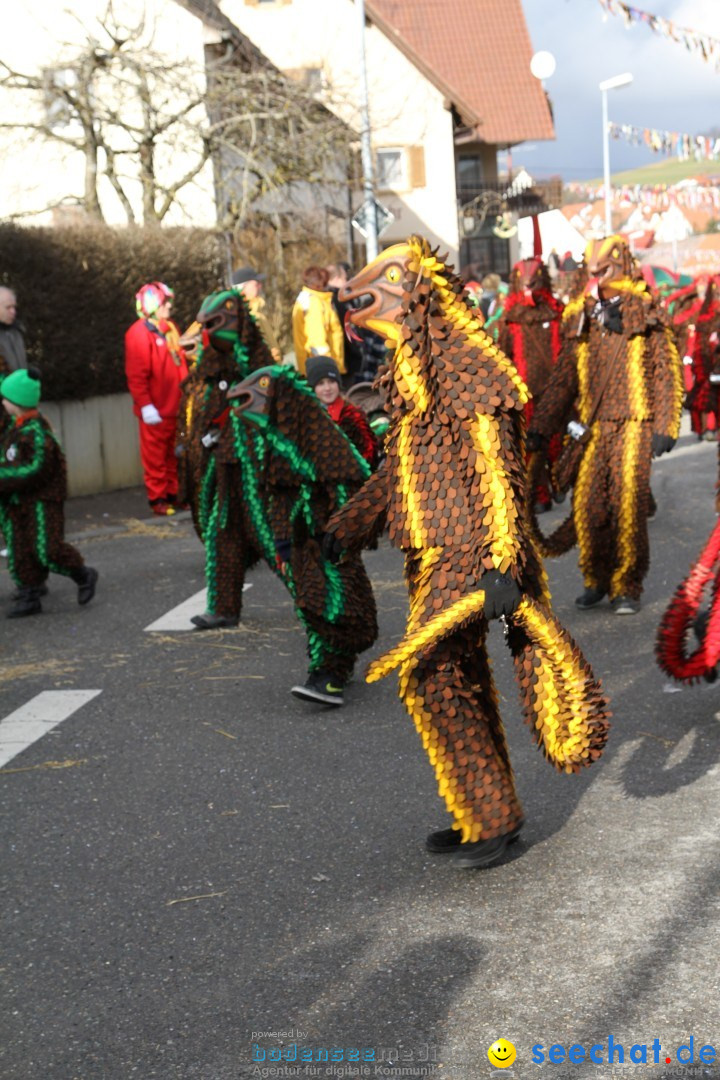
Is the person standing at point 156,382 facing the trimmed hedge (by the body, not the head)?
no

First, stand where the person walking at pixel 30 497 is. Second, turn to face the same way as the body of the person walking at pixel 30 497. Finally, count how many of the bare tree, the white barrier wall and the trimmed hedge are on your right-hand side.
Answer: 3

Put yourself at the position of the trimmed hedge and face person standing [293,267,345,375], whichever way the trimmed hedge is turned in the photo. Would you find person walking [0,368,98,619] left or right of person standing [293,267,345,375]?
right

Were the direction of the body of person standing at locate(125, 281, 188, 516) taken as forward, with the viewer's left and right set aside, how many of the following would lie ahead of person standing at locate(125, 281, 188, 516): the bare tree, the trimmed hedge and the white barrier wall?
0

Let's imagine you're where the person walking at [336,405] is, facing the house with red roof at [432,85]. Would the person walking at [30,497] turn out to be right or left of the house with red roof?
left

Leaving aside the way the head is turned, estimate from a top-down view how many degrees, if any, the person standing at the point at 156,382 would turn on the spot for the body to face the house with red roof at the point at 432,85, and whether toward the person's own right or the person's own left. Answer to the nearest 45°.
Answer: approximately 135° to the person's own left

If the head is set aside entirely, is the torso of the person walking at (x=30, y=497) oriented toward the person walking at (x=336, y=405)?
no

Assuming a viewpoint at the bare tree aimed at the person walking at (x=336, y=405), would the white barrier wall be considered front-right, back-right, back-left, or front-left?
front-right

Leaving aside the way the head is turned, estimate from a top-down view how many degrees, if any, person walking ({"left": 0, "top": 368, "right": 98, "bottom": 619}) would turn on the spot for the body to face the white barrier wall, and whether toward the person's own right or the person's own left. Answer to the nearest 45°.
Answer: approximately 90° to the person's own right

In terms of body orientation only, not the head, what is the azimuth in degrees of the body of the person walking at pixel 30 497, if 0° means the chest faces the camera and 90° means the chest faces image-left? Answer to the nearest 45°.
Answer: approximately 90°
